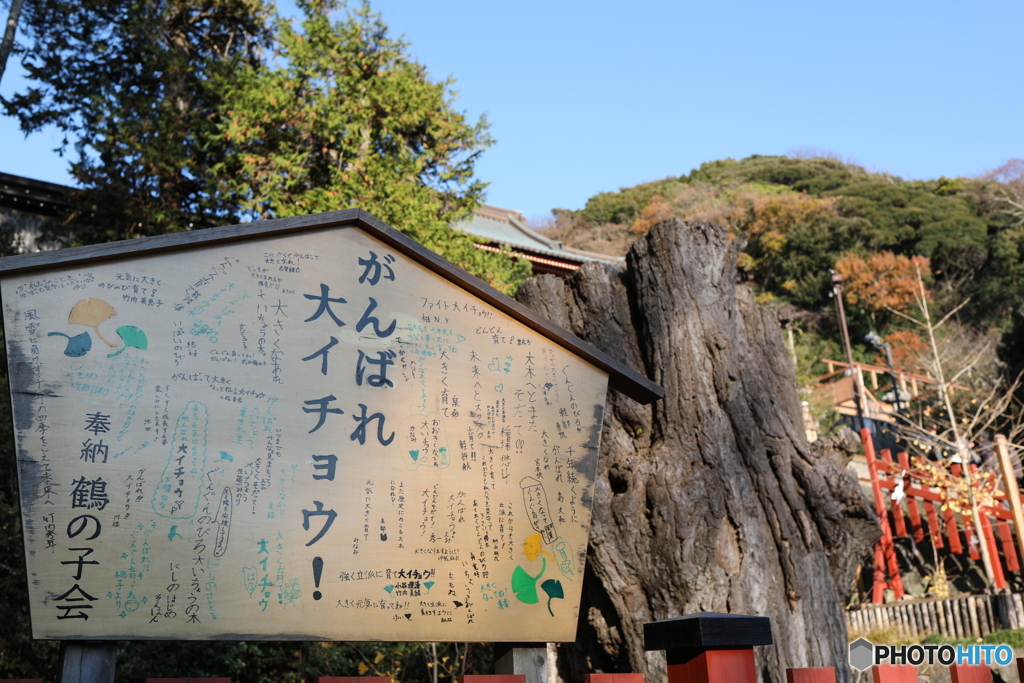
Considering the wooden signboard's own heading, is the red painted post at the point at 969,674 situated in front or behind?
in front

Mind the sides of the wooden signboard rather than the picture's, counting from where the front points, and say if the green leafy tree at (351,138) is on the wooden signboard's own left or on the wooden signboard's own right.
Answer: on the wooden signboard's own left

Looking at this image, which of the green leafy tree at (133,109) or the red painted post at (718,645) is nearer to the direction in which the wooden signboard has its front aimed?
the red painted post

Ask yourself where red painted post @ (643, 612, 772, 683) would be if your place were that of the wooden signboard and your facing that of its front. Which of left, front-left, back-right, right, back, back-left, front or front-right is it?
front

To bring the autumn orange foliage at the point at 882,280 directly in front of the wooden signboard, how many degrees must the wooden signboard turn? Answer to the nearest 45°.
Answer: approximately 90° to its left

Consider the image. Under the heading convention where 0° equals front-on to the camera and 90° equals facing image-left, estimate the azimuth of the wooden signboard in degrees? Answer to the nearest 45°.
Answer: approximately 315°

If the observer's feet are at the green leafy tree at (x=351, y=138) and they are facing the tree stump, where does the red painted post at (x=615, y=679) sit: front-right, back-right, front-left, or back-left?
front-right
